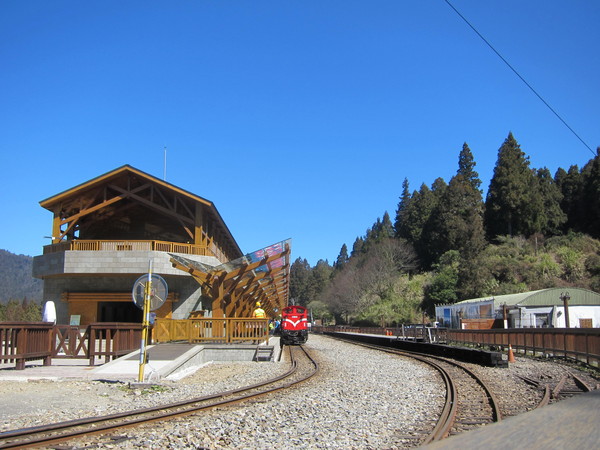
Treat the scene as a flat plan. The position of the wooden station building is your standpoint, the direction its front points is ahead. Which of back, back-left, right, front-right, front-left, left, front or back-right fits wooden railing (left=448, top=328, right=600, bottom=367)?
front-left

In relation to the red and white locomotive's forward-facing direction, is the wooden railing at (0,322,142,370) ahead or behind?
ahead

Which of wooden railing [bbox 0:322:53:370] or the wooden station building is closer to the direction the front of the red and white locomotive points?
the wooden railing

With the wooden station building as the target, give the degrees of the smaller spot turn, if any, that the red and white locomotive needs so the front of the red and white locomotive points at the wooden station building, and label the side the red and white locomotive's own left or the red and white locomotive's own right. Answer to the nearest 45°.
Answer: approximately 90° to the red and white locomotive's own right

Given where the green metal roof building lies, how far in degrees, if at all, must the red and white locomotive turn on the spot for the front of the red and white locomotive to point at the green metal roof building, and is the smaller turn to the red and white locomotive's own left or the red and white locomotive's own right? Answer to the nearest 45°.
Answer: approximately 90° to the red and white locomotive's own left

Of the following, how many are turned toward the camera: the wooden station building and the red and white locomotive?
2

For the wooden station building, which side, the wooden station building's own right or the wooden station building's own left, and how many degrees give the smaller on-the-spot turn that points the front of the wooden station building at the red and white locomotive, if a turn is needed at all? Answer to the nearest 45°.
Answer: approximately 90° to the wooden station building's own left

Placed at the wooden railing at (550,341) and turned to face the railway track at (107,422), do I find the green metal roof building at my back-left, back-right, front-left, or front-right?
back-right

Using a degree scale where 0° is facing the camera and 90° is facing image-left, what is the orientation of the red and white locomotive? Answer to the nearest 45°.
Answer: approximately 0°

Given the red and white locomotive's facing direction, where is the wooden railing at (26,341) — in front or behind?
in front

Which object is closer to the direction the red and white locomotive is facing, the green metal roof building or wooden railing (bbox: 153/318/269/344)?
the wooden railing

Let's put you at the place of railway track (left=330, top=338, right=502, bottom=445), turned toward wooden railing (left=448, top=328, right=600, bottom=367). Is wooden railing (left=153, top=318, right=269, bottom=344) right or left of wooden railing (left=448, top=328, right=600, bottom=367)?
left

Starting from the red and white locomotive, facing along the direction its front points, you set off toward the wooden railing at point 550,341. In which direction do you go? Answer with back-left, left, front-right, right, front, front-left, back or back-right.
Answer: front-left
